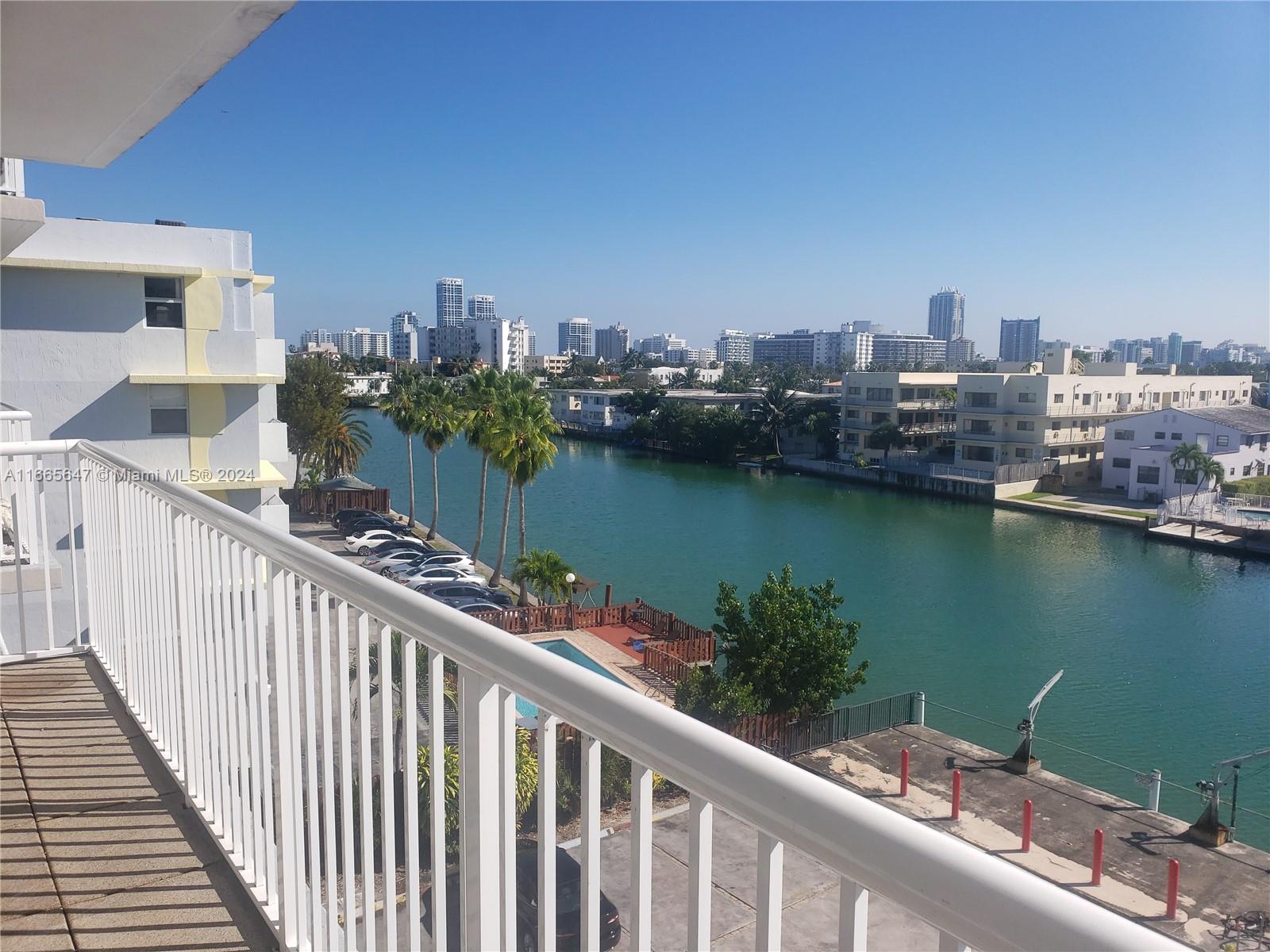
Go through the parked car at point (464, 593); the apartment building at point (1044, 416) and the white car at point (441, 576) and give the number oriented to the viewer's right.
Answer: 2

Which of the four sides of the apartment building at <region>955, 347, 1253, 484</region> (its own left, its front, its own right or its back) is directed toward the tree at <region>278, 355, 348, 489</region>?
front

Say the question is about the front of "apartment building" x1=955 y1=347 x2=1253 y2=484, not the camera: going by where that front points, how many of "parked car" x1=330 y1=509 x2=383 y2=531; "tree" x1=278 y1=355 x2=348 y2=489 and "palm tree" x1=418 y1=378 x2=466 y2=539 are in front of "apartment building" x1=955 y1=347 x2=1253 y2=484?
3

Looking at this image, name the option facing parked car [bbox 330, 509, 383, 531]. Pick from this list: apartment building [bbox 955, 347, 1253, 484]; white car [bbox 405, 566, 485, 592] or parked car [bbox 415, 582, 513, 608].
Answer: the apartment building

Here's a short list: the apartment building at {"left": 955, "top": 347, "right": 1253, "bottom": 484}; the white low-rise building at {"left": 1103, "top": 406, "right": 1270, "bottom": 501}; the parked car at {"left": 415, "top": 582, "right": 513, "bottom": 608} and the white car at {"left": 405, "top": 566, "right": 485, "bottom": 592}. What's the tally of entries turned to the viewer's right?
2

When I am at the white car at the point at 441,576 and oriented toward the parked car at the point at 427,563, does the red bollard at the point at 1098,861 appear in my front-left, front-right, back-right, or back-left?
back-right

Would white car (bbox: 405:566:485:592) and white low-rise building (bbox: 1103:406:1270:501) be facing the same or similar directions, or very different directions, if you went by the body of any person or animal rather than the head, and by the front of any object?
very different directions

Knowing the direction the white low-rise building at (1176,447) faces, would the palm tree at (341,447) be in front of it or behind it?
in front

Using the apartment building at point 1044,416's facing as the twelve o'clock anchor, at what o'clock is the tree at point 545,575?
The tree is roughly at 11 o'clock from the apartment building.

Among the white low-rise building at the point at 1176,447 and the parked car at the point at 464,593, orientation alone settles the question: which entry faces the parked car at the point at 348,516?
the white low-rise building

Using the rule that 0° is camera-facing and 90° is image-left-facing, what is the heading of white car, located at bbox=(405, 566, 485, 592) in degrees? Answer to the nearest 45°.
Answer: approximately 270°

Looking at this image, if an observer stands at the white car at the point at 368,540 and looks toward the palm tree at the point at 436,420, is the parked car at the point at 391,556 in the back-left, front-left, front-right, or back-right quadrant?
back-right
